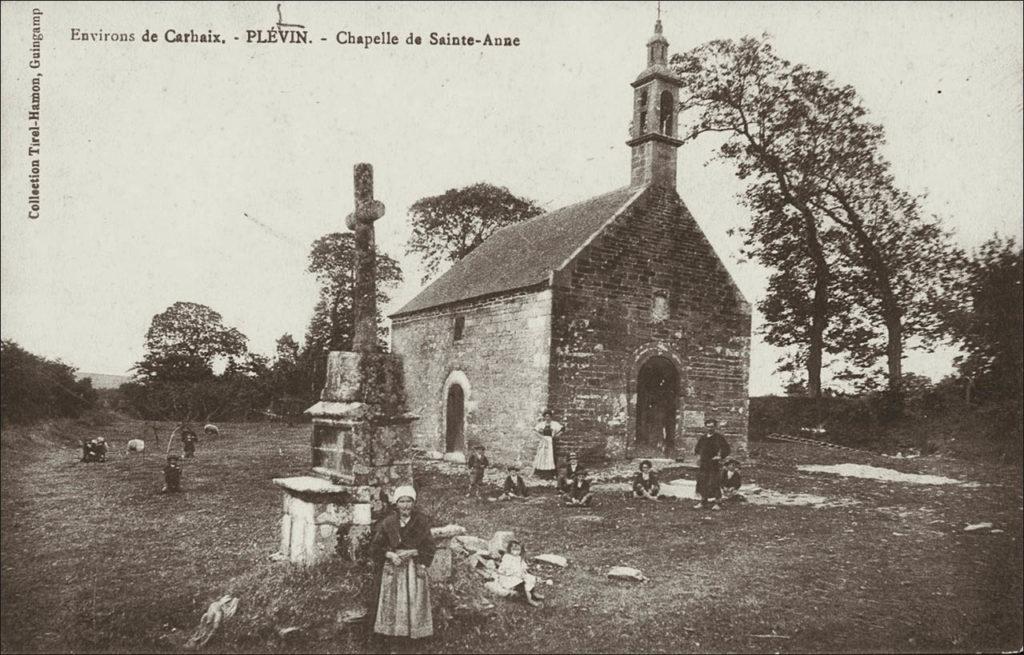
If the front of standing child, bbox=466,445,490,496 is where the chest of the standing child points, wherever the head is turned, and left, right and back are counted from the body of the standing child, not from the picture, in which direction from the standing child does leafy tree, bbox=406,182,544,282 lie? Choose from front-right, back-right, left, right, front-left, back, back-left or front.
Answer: back

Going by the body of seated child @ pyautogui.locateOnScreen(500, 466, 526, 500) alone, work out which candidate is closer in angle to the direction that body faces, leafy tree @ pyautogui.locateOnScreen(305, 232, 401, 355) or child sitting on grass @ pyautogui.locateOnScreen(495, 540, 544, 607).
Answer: the child sitting on grass

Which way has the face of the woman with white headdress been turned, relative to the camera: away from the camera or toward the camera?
toward the camera

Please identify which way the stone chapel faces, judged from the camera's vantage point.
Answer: facing the viewer and to the right of the viewer

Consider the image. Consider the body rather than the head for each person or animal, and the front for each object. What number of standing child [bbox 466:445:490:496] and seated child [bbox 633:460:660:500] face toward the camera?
2

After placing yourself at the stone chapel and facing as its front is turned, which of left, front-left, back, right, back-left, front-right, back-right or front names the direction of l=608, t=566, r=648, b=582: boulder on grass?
front-right

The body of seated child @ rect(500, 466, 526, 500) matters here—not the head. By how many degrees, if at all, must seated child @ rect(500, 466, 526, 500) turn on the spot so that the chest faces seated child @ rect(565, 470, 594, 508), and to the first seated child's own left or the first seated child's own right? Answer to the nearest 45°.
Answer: approximately 45° to the first seated child's own left

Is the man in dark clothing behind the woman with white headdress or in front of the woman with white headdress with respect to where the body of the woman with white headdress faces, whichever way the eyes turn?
behind

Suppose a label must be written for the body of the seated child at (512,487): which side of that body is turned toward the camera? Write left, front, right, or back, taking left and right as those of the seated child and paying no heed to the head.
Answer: front

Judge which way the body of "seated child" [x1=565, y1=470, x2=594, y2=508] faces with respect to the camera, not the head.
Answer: toward the camera

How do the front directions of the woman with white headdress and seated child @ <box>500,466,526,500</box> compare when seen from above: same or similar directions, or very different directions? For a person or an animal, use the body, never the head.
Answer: same or similar directions

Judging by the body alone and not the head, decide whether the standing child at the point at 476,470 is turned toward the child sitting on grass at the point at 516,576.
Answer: yes

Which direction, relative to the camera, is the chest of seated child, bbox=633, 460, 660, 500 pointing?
toward the camera

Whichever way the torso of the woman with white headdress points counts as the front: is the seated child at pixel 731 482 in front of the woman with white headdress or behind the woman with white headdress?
behind
